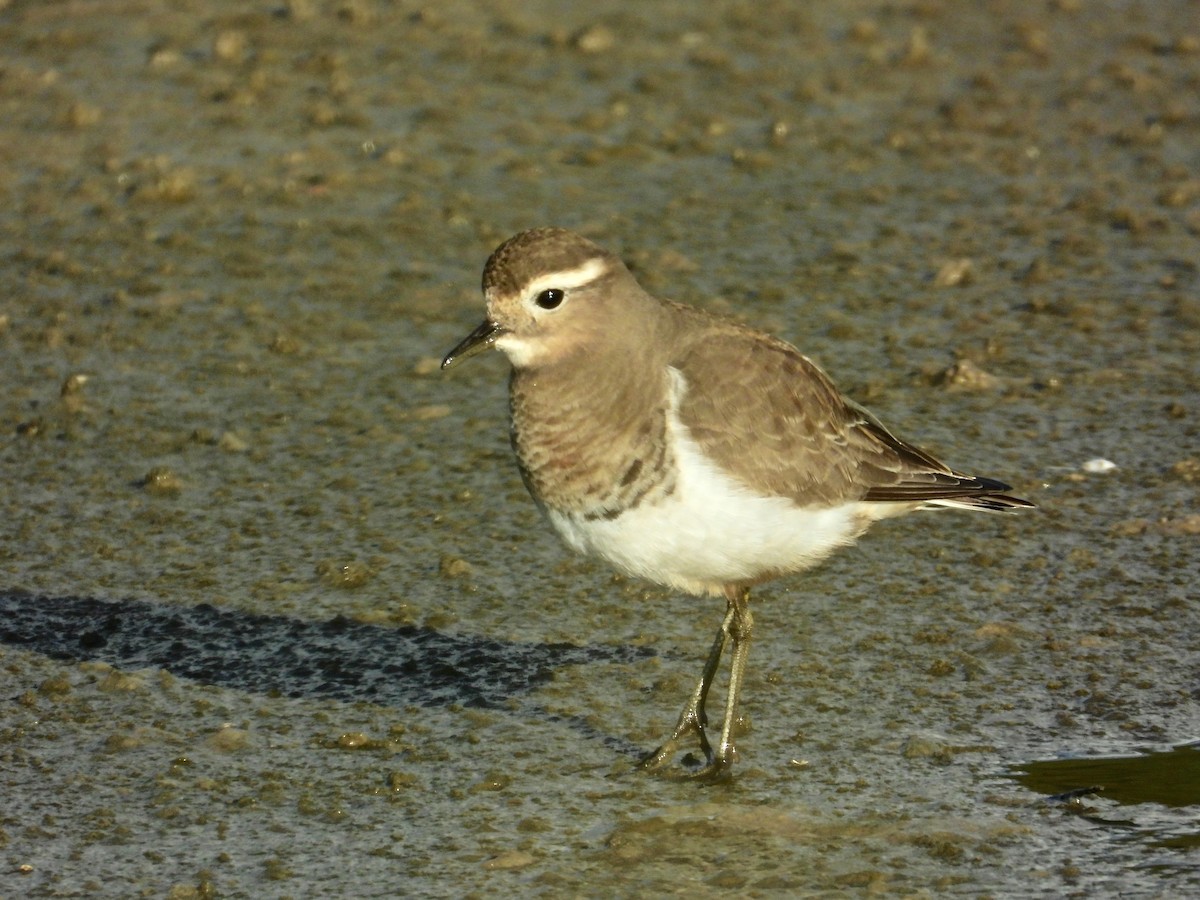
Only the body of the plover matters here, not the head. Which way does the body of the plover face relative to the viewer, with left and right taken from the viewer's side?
facing to the left of the viewer

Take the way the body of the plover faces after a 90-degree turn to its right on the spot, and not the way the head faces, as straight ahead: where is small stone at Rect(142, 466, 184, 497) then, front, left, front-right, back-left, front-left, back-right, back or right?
front-left
